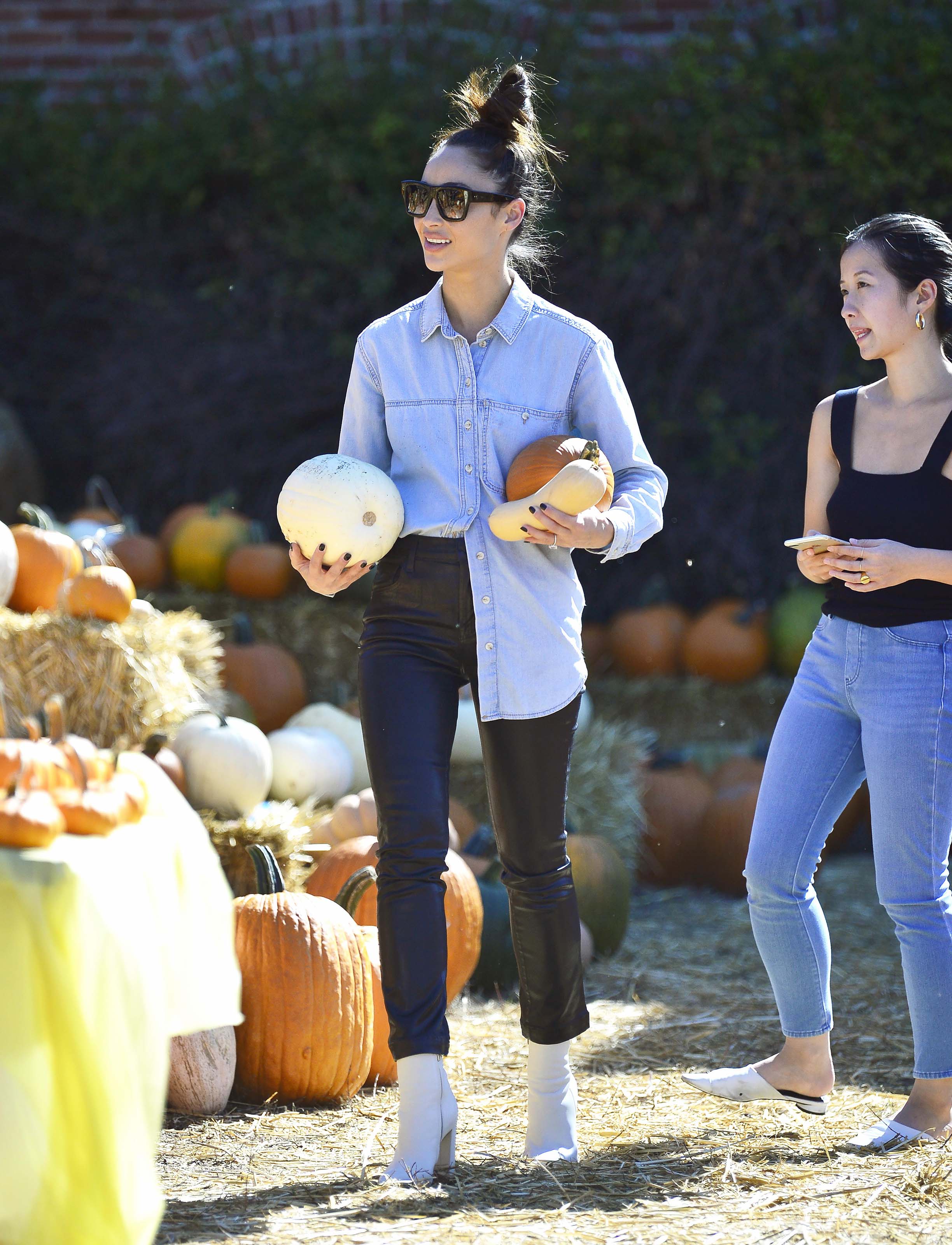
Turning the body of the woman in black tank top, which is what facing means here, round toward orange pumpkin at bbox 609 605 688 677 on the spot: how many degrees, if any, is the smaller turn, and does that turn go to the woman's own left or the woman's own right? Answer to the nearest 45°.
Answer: approximately 135° to the woman's own right

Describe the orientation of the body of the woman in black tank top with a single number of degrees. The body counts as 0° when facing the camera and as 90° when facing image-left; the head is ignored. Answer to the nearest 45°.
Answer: approximately 45°

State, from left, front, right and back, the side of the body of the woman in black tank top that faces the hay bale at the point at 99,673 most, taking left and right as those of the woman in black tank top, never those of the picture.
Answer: right

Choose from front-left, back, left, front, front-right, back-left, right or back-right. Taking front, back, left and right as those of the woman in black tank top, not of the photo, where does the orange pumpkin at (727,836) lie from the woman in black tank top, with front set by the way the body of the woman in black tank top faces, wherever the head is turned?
back-right

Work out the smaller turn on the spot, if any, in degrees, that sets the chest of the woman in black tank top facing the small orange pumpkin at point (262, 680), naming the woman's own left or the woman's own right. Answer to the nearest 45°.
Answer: approximately 90° to the woman's own right

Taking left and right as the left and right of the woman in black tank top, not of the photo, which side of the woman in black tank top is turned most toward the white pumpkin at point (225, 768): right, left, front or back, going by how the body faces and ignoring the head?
right
